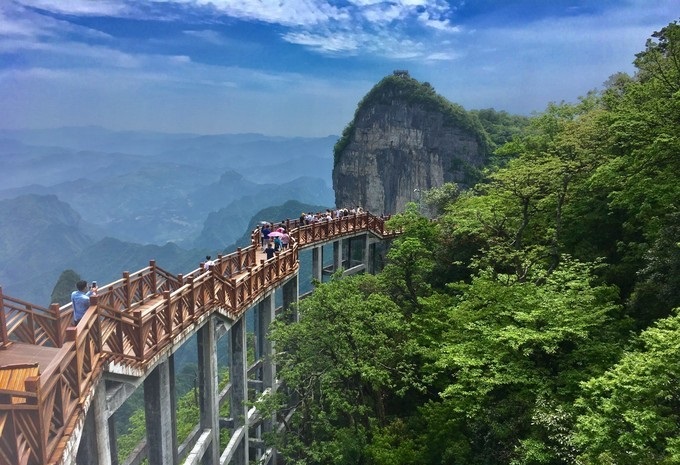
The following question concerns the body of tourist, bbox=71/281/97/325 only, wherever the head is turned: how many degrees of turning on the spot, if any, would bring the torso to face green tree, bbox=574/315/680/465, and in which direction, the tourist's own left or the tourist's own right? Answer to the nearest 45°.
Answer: approximately 90° to the tourist's own right

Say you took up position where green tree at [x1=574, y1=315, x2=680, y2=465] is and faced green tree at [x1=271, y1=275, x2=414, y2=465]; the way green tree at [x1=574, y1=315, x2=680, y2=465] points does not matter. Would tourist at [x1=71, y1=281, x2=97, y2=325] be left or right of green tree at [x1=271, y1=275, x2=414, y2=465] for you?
left
